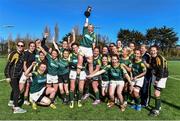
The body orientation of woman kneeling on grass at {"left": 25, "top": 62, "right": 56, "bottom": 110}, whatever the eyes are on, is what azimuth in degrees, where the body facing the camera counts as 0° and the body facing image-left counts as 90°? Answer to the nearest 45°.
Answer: approximately 315°
